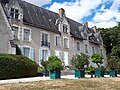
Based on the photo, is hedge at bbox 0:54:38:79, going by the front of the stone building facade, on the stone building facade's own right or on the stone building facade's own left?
on the stone building facade's own right

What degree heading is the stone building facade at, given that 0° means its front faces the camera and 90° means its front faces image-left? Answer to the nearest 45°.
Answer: approximately 315°
